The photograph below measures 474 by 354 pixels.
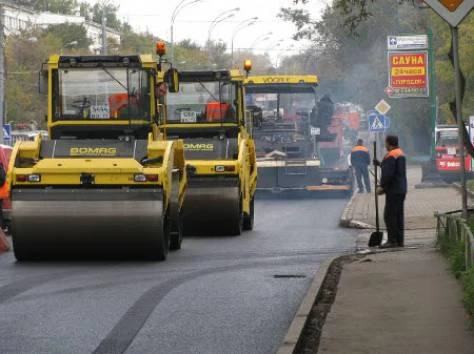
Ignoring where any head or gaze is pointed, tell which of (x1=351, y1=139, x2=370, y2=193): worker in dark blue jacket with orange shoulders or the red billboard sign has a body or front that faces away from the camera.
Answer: the worker in dark blue jacket with orange shoulders

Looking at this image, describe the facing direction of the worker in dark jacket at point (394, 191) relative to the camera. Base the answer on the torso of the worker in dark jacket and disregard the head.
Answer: to the viewer's left

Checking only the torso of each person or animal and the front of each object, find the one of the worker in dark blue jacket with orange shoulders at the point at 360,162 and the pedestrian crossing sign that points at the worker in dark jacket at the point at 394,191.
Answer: the pedestrian crossing sign

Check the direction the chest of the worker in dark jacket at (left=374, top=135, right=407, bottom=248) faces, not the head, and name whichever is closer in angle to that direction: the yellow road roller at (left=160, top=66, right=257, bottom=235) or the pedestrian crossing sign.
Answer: the yellow road roller

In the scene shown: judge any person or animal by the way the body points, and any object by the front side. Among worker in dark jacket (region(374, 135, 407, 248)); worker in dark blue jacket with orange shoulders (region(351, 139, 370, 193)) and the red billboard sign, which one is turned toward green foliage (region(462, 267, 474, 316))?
the red billboard sign

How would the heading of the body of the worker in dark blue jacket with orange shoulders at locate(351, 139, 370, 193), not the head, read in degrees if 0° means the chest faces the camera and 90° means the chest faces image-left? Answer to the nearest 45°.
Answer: approximately 180°

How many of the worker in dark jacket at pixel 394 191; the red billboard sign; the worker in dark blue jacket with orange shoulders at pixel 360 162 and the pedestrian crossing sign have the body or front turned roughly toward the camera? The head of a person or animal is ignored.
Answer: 2

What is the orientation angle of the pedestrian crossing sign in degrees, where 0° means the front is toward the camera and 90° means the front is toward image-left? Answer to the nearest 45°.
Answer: approximately 0°

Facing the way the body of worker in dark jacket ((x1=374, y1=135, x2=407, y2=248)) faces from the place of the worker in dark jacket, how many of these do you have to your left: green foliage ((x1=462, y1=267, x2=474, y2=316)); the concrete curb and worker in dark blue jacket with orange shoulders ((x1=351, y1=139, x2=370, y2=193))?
2

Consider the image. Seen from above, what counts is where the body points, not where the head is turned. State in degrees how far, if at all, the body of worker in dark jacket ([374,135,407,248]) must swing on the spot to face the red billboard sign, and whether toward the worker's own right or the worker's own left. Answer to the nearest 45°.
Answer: approximately 90° to the worker's own right

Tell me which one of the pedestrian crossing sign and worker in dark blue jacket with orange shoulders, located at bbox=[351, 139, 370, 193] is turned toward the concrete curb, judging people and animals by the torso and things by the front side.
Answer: the pedestrian crossing sign
